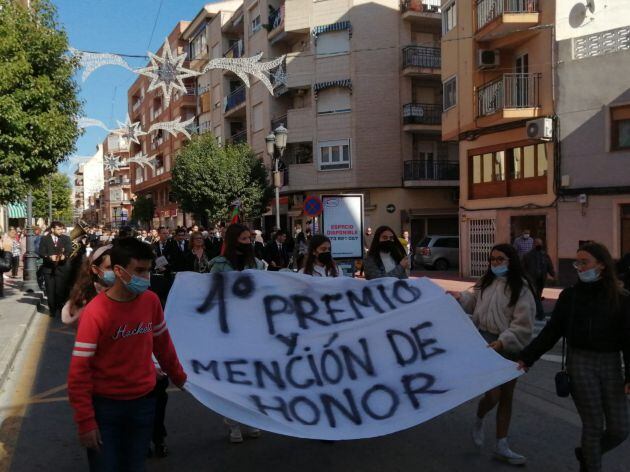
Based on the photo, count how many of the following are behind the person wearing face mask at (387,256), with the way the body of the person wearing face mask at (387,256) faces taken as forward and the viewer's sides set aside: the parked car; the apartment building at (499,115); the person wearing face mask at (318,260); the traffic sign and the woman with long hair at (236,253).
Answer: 3

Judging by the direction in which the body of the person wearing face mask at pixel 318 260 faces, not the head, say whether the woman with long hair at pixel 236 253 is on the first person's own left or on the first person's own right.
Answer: on the first person's own right

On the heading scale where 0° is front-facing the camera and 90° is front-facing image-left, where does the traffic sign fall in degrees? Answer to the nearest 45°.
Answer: approximately 0°

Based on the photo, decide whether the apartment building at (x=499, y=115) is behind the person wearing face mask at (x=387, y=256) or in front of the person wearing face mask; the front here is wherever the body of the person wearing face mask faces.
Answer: behind

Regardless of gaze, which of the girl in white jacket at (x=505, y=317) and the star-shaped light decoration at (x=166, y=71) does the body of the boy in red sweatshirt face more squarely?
the girl in white jacket

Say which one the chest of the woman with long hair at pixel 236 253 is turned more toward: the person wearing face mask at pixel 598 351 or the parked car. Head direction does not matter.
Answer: the person wearing face mask

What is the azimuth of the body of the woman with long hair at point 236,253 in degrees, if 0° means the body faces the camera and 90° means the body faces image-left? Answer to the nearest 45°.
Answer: approximately 315°

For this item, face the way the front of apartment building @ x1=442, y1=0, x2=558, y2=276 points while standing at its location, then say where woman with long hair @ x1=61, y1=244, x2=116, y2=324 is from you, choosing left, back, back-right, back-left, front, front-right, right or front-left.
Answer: front-left

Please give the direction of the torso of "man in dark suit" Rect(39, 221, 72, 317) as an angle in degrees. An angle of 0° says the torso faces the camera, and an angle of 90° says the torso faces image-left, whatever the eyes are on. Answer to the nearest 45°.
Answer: approximately 0°

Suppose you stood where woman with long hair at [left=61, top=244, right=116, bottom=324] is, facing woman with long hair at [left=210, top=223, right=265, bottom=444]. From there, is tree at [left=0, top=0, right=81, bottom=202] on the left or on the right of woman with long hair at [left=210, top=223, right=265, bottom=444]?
left

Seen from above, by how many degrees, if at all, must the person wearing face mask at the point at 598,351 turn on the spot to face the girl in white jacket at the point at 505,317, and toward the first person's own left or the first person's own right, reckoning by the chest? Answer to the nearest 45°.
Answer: approximately 90° to the first person's own right

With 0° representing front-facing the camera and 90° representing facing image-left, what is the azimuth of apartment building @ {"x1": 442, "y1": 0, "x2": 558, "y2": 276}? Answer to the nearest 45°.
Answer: approximately 45°
